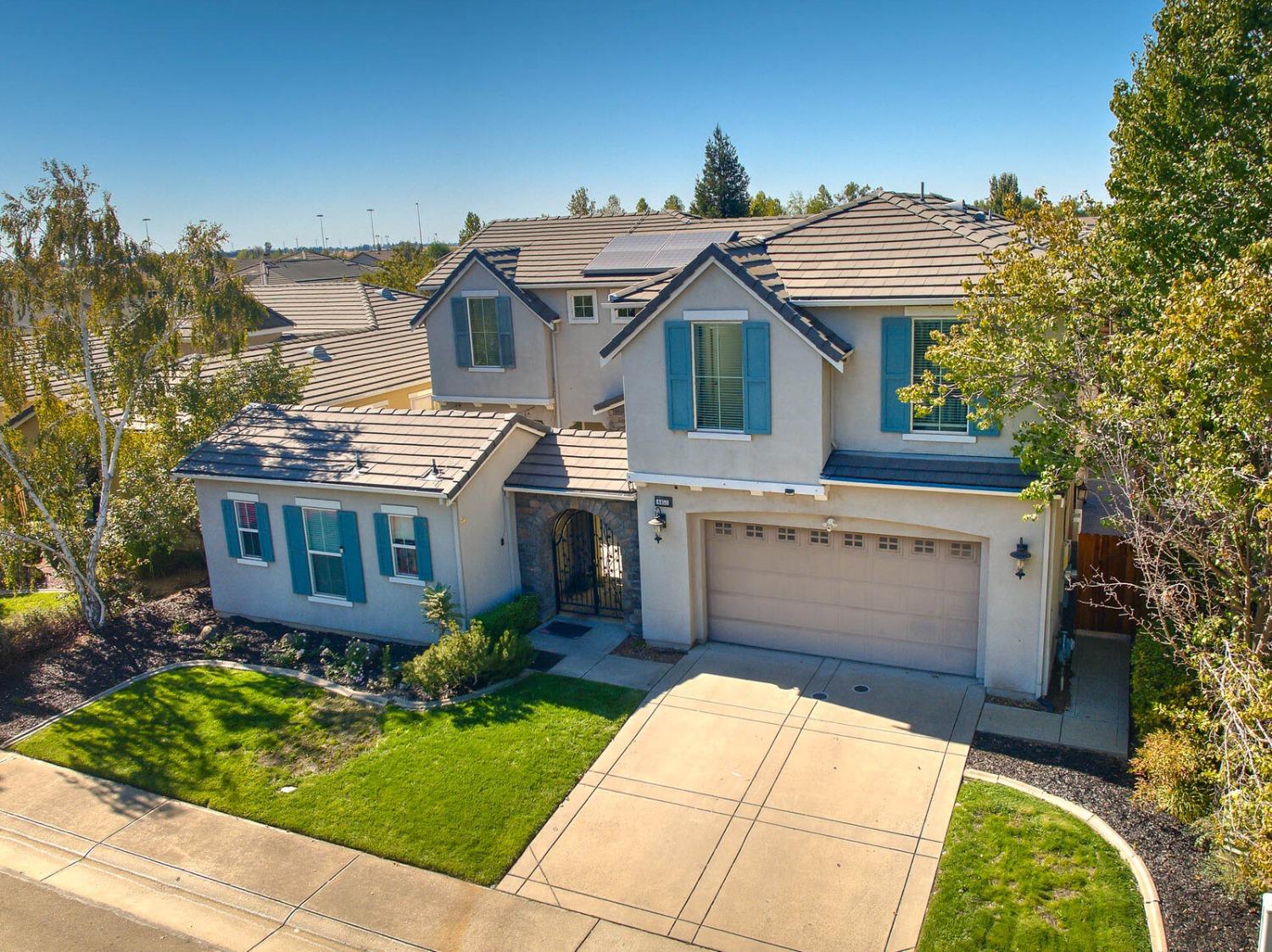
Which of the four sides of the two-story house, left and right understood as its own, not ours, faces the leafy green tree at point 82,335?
right

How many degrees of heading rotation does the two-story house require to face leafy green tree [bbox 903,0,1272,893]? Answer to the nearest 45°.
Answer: approximately 45° to its left

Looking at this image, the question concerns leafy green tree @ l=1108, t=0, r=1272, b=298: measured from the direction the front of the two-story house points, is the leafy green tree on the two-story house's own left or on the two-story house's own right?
on the two-story house's own left

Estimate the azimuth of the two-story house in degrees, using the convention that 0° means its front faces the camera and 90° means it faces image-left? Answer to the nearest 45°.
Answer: approximately 0°

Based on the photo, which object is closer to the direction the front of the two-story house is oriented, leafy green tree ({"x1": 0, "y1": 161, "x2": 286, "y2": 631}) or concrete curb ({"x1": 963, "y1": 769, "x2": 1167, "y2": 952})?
the concrete curb

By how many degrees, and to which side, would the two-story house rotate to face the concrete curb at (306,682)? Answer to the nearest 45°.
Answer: approximately 90° to its right

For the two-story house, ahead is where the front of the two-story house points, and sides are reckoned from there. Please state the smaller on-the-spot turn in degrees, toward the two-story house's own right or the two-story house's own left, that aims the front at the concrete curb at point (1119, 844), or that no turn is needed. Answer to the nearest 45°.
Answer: approximately 45° to the two-story house's own left

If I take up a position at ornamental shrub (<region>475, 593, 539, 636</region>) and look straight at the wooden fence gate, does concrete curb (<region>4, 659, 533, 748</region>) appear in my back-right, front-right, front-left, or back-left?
back-right

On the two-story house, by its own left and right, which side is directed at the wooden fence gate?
left

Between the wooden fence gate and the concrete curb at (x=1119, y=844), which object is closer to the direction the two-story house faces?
the concrete curb
